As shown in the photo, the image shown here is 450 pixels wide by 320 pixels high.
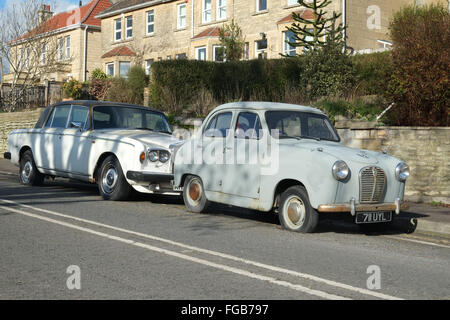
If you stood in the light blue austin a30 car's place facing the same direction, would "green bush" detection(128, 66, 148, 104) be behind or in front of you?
behind

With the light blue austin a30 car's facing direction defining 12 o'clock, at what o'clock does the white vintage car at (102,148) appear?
The white vintage car is roughly at 6 o'clock from the light blue austin a30 car.

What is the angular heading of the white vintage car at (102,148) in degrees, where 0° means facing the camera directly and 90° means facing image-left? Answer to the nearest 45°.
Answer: approximately 315°

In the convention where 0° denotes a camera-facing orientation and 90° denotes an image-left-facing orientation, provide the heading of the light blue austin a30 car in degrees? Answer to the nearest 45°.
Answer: approximately 315°

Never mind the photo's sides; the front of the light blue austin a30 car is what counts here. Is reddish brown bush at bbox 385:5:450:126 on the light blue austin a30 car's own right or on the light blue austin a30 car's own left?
on the light blue austin a30 car's own left

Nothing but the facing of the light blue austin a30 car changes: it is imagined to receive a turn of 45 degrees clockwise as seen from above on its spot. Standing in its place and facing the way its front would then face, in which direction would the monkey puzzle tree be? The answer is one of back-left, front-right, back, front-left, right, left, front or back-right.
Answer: back

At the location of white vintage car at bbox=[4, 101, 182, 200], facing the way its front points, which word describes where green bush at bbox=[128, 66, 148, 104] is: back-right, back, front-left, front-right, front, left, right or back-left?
back-left

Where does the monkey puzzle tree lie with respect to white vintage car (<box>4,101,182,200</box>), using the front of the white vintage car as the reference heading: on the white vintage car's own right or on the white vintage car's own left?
on the white vintage car's own left
